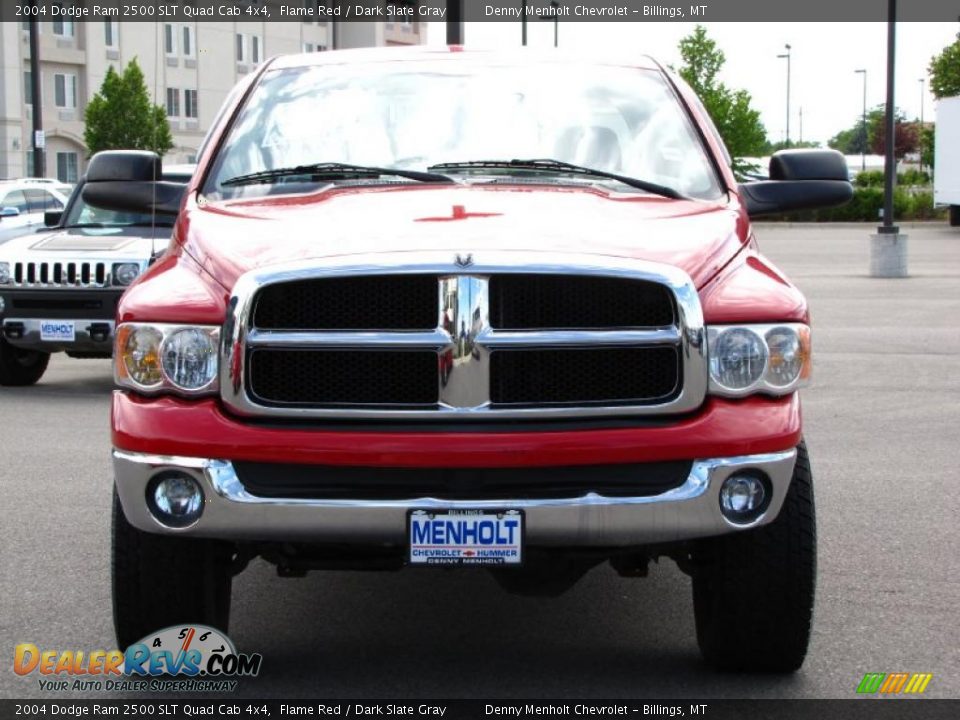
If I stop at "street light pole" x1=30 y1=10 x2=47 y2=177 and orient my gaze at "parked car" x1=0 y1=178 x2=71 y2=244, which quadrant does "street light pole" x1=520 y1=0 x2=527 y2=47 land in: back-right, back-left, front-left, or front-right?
back-left

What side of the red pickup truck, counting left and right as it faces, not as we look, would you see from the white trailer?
back

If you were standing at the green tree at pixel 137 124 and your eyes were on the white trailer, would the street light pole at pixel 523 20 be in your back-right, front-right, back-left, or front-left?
front-left

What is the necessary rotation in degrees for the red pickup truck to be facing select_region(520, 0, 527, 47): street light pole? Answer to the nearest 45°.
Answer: approximately 180°

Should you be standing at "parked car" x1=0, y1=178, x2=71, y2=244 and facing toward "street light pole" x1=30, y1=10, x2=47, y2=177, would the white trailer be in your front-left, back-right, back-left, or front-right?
front-right

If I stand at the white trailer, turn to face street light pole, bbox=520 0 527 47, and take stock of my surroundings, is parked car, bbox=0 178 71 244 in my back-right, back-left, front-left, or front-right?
front-left

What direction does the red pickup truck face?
toward the camera

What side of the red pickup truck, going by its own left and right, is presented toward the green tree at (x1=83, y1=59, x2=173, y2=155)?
back

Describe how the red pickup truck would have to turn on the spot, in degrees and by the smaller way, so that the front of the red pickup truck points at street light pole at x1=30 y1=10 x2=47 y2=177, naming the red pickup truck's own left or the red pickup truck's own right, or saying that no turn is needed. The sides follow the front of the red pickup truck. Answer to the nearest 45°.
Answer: approximately 180°

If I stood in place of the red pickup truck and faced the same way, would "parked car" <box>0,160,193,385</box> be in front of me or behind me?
behind

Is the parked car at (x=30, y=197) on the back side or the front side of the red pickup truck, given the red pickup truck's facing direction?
on the back side
